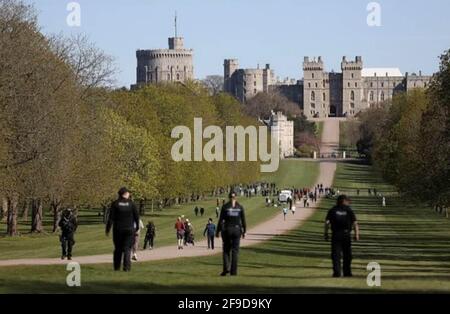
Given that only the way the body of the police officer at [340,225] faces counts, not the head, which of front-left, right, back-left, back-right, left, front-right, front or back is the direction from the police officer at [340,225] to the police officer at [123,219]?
left

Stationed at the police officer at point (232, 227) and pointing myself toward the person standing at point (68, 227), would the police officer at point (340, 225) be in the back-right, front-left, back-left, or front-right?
back-right

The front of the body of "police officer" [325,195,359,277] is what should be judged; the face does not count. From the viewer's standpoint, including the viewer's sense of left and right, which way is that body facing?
facing away from the viewer

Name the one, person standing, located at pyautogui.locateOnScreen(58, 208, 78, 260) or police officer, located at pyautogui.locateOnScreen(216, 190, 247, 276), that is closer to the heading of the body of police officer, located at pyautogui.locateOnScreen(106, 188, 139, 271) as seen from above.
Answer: the person standing

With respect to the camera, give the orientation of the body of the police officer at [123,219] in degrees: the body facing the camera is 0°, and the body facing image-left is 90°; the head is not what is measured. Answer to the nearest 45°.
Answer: approximately 180°

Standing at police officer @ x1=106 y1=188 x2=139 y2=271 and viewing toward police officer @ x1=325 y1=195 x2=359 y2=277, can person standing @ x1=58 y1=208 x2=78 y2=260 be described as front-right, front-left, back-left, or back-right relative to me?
back-left
